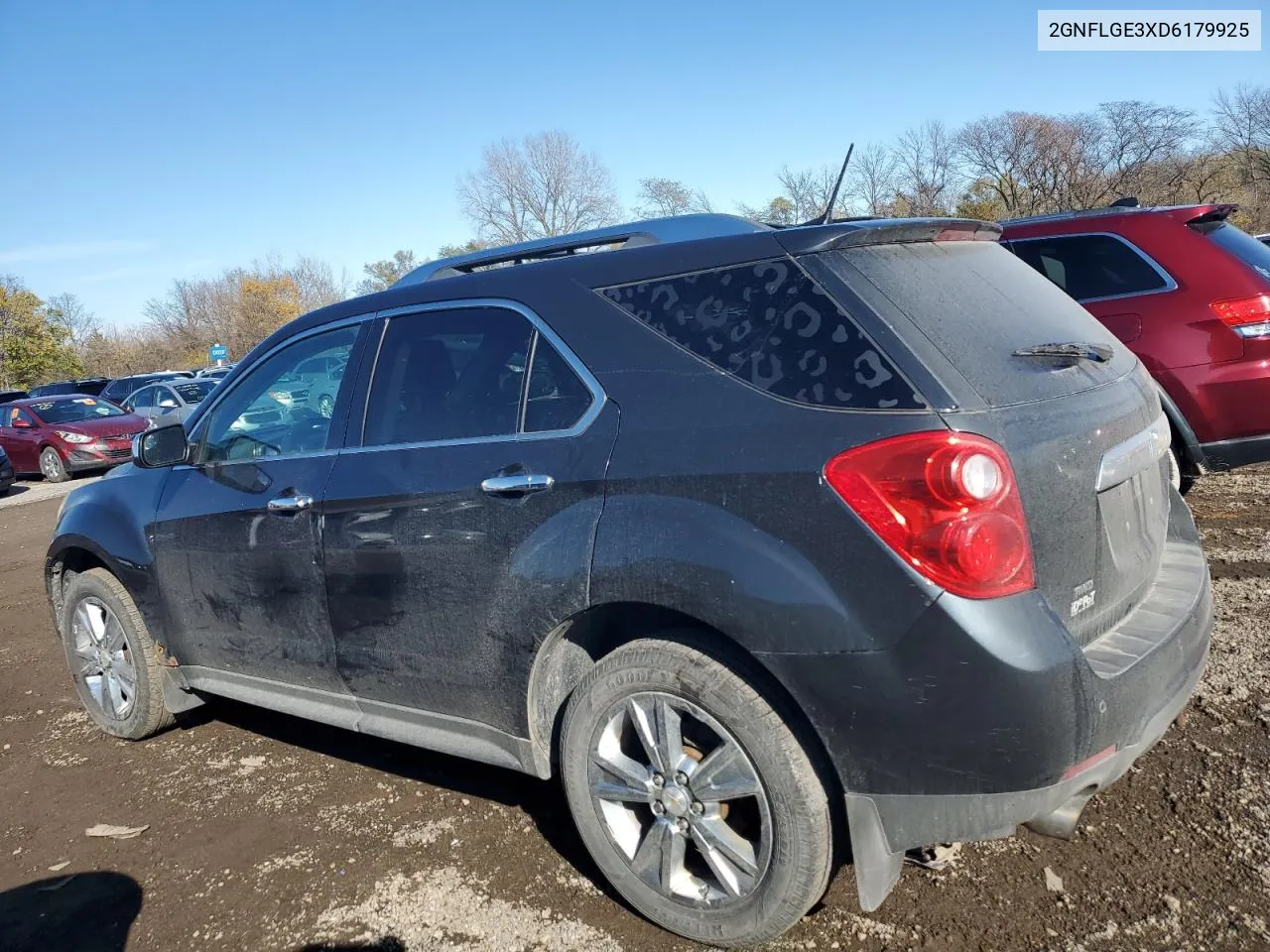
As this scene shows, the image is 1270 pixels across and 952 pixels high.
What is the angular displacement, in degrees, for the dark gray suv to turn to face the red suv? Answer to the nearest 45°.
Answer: approximately 90° to its right

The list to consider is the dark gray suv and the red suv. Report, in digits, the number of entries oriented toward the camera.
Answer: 0

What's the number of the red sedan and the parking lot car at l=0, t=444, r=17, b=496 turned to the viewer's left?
0

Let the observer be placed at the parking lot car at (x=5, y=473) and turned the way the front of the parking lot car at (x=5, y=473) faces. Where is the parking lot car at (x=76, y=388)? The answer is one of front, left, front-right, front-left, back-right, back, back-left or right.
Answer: back-left

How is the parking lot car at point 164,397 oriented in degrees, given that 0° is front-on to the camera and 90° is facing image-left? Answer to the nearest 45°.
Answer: approximately 315°

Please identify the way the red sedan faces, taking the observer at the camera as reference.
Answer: facing the viewer and to the right of the viewer

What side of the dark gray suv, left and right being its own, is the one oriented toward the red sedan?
front

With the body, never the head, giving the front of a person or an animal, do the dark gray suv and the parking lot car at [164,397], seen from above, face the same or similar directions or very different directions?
very different directions

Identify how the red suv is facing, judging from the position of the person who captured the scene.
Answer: facing away from the viewer and to the left of the viewer

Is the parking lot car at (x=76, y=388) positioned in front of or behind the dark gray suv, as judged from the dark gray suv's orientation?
in front

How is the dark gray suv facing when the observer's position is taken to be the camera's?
facing away from the viewer and to the left of the viewer

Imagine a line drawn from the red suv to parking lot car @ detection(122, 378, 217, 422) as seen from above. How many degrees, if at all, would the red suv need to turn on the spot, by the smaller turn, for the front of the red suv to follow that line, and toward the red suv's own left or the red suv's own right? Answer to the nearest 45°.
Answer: approximately 45° to the red suv's own left

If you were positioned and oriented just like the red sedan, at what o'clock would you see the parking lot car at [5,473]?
The parking lot car is roughly at 3 o'clock from the red sedan.

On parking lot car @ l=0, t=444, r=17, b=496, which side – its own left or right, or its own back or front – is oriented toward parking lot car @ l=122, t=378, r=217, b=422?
left
